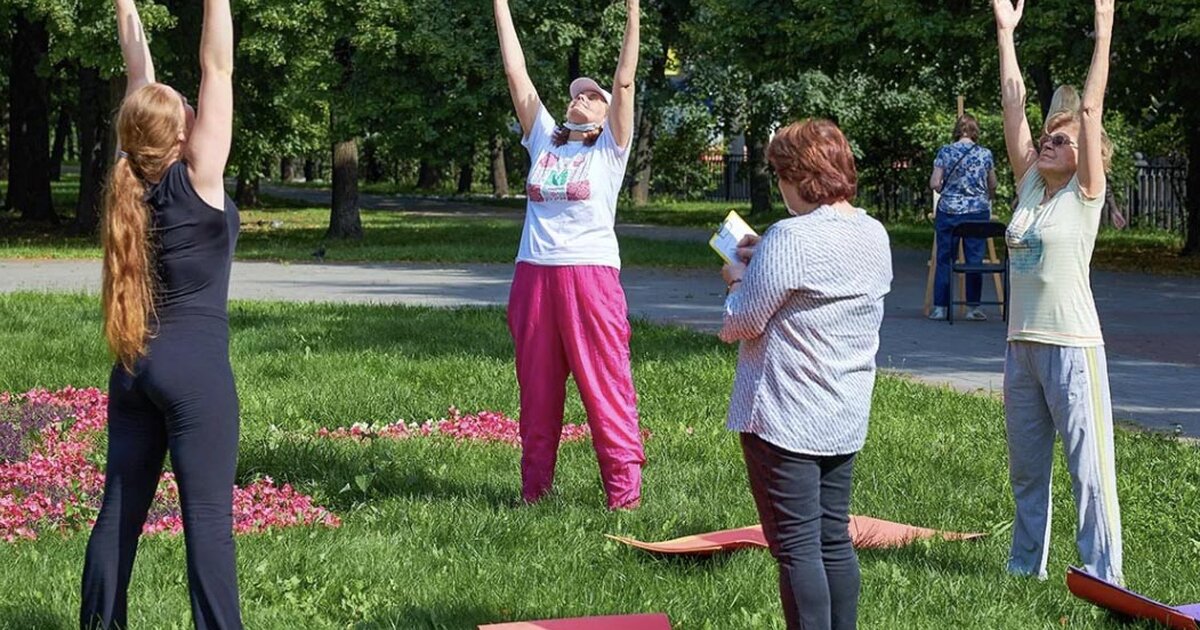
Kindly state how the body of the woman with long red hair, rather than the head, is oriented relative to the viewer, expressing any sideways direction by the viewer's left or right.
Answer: facing away from the viewer and to the right of the viewer

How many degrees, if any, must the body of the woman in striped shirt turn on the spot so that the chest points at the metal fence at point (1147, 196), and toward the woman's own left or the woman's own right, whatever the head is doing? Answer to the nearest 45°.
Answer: approximately 45° to the woman's own right

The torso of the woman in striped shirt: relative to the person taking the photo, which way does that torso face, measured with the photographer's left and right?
facing away from the viewer and to the left of the viewer

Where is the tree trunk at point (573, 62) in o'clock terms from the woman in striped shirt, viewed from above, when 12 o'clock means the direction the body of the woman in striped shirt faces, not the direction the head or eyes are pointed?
The tree trunk is roughly at 1 o'clock from the woman in striped shirt.

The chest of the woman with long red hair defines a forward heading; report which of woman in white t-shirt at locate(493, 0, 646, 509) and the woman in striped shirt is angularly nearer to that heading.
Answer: the woman in white t-shirt

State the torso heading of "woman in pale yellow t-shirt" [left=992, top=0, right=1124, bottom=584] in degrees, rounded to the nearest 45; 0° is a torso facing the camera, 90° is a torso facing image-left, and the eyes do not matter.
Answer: approximately 45°

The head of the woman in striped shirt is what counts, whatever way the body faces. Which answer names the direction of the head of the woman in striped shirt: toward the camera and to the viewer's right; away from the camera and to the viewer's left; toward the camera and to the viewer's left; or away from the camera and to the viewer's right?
away from the camera and to the viewer's left

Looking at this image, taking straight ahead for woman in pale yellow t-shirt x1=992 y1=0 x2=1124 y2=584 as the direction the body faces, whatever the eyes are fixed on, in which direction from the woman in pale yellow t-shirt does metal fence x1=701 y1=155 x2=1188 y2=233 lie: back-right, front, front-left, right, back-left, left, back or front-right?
back-right
